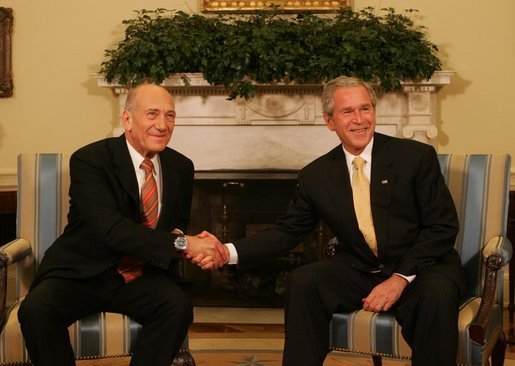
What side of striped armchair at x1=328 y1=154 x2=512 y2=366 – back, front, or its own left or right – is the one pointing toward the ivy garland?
right

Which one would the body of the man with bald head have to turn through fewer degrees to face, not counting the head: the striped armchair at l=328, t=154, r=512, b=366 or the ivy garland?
the striped armchair

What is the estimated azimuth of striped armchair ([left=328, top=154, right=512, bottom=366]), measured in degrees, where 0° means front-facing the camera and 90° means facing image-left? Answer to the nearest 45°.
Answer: approximately 45°

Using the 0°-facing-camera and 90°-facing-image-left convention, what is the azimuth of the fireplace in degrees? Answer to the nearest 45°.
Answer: approximately 0°

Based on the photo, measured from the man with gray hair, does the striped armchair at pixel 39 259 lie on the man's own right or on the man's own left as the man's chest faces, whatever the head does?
on the man's own right
